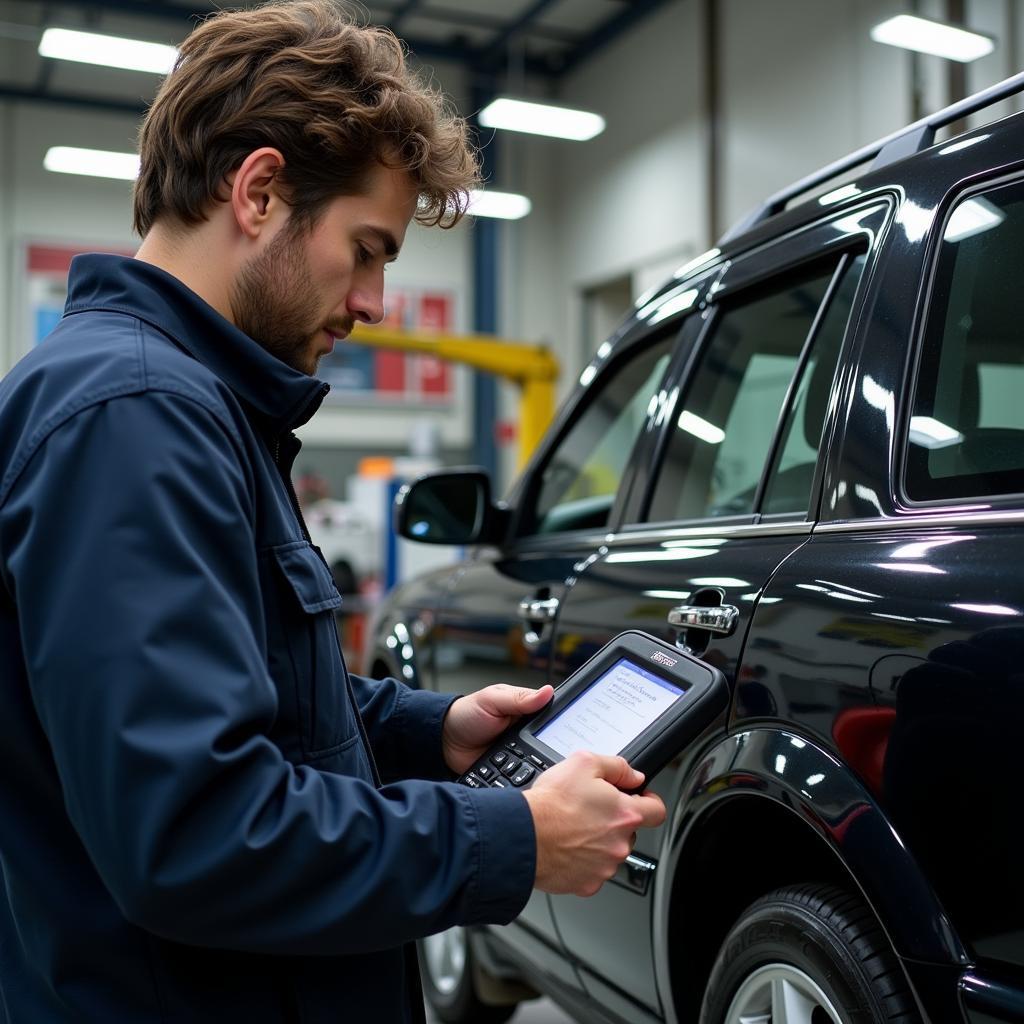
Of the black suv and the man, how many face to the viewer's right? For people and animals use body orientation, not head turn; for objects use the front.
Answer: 1

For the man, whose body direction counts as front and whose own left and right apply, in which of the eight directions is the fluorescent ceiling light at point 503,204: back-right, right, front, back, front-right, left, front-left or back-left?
left

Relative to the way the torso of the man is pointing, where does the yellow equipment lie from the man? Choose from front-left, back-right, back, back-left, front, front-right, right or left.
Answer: left

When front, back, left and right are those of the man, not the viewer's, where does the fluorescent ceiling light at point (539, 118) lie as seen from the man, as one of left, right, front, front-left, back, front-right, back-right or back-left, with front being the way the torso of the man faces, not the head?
left

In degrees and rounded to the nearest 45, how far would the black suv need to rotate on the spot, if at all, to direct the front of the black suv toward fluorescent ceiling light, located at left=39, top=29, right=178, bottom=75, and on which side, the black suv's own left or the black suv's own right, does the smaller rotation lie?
0° — it already faces it

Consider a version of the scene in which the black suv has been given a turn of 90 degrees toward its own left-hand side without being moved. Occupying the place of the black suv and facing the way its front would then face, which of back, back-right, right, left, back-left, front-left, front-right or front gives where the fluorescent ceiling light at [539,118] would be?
back-right

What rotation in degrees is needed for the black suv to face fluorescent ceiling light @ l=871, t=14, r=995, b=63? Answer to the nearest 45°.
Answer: approximately 45° to its right

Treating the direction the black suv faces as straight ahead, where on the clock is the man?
The man is roughly at 9 o'clock from the black suv.

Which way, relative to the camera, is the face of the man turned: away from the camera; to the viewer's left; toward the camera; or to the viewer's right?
to the viewer's right

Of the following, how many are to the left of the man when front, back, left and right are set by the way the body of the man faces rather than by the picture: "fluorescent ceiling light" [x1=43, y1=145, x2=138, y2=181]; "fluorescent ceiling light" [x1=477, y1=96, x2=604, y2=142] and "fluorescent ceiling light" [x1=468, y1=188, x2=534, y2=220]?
3

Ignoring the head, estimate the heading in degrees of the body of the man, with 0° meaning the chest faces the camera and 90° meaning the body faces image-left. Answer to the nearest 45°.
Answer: approximately 270°

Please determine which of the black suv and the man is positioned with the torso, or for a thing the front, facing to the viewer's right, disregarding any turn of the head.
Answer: the man

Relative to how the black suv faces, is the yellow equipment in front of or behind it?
in front

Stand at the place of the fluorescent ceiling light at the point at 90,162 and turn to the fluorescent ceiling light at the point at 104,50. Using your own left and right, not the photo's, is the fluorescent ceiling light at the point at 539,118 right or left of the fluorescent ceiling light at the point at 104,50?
left

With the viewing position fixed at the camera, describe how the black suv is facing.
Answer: facing away from the viewer and to the left of the viewer
